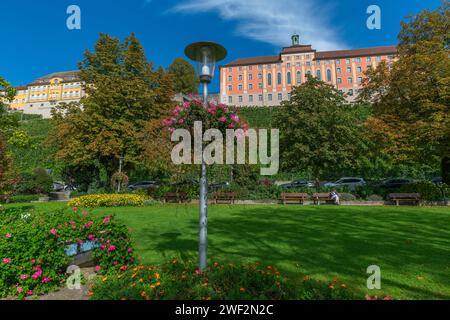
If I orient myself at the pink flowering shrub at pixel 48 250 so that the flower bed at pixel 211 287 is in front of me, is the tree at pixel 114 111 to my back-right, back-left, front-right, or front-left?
back-left

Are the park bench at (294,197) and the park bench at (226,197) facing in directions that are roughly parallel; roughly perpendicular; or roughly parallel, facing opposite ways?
roughly parallel

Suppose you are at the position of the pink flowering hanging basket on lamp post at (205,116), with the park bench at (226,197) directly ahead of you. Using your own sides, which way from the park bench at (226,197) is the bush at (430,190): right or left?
right

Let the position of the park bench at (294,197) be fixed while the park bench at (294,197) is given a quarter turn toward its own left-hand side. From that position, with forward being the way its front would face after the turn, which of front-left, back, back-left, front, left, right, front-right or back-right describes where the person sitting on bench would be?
front

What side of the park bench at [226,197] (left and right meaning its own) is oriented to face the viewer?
front

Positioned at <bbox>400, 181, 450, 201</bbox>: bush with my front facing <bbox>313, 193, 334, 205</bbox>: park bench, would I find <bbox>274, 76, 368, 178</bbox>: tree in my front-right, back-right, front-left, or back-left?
front-right

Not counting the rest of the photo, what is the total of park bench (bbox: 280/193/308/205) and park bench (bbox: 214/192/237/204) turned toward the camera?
2

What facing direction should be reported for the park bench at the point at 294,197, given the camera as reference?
facing the viewer

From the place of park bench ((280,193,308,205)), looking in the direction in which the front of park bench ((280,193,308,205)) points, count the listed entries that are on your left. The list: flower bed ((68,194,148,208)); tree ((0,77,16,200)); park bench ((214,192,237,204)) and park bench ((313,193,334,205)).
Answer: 1

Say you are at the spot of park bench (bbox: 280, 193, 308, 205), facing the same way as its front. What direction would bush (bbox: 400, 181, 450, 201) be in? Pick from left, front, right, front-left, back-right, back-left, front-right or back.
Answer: left

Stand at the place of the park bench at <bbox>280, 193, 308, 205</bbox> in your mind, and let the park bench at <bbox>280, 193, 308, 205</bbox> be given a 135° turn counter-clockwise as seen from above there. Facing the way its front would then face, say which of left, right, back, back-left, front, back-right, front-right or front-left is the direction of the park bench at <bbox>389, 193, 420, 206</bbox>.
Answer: front-right

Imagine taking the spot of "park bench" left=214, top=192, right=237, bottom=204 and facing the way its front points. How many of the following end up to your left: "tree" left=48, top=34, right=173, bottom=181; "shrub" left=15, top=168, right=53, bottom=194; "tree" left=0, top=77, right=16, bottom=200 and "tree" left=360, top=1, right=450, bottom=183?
1

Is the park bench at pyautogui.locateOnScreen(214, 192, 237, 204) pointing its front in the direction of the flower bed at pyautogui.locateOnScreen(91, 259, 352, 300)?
yes

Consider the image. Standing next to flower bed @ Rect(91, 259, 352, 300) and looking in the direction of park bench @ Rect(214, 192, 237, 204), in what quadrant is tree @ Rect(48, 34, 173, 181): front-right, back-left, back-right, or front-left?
front-left

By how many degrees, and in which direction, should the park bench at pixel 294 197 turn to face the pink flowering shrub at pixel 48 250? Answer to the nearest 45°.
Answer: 0° — it already faces it

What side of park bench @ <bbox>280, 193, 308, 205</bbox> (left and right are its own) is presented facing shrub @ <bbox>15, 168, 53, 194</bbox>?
right

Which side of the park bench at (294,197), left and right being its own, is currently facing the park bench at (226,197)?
right

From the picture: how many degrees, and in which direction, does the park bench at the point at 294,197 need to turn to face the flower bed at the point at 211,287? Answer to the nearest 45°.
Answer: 0° — it already faces it

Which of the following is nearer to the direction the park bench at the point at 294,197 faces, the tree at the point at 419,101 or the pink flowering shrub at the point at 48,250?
the pink flowering shrub
